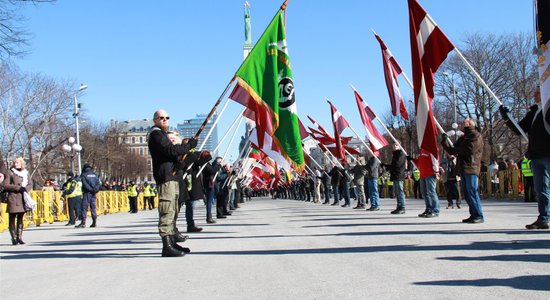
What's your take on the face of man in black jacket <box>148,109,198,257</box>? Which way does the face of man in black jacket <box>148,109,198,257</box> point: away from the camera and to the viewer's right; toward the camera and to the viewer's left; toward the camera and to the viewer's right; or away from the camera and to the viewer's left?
toward the camera and to the viewer's right

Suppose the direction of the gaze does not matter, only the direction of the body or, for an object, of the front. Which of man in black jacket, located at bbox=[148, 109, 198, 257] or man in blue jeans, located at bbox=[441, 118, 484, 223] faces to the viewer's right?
the man in black jacket

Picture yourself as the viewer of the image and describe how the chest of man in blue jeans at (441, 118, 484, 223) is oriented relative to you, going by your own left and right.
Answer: facing to the left of the viewer

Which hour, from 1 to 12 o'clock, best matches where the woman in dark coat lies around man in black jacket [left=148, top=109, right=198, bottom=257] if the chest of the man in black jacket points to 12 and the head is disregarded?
The woman in dark coat is roughly at 8 o'clock from the man in black jacket.

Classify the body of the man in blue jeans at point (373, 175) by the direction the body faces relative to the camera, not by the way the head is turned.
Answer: to the viewer's left

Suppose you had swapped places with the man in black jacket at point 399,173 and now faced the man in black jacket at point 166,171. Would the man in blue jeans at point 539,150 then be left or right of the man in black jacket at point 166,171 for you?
left

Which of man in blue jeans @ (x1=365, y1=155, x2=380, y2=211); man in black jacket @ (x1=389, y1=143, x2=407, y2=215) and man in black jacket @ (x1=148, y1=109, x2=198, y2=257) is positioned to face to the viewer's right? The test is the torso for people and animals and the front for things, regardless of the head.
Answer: man in black jacket @ (x1=148, y1=109, x2=198, y2=257)

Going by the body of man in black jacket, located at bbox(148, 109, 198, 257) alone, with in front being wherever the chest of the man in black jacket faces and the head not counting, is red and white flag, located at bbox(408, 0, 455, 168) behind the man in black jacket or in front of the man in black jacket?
in front

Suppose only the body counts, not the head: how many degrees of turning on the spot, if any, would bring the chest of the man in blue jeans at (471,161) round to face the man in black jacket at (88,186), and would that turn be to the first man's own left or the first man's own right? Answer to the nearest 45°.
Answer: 0° — they already face them

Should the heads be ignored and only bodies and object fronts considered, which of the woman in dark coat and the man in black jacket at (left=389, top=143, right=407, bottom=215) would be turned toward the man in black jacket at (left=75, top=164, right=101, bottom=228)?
the man in black jacket at (left=389, top=143, right=407, bottom=215)

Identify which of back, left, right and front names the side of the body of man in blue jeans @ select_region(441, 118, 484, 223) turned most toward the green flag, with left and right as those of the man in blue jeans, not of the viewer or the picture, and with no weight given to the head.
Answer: front

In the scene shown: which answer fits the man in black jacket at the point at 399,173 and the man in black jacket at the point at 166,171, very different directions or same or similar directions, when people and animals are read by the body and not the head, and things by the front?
very different directions

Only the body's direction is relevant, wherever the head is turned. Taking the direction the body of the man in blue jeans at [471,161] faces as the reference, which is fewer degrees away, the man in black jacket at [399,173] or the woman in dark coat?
the woman in dark coat

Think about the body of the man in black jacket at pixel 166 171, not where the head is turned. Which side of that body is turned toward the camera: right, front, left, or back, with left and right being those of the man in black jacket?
right
